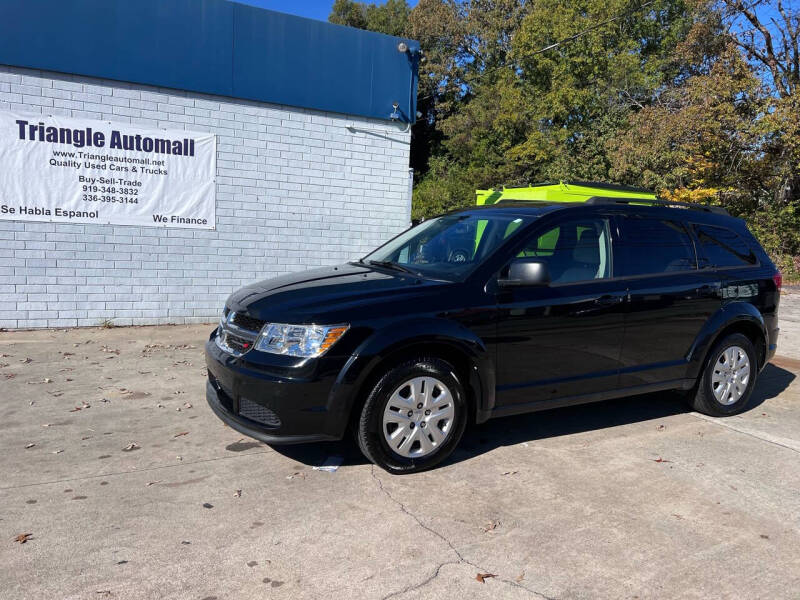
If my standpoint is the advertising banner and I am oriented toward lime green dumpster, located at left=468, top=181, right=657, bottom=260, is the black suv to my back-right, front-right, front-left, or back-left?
front-right

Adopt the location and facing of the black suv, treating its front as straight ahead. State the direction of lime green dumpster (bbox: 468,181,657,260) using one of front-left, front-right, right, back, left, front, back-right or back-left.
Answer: back-right

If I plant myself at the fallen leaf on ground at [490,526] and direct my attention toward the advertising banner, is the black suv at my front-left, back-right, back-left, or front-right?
front-right

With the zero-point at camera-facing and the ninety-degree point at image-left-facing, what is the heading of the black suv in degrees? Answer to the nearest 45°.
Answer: approximately 45°

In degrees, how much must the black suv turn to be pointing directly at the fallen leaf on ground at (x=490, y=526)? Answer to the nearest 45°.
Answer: approximately 45° to its left

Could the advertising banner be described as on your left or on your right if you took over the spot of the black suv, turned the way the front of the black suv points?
on your right

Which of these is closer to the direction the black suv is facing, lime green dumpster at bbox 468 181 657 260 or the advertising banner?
the advertising banner
